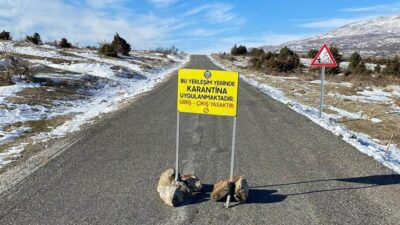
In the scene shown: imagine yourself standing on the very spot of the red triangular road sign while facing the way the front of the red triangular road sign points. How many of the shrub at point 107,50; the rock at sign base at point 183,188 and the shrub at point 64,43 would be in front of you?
1

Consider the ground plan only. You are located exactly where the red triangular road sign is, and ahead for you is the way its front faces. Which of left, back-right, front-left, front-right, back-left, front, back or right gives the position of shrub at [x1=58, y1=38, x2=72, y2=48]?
back-right

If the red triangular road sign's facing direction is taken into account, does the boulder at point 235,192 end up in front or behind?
in front

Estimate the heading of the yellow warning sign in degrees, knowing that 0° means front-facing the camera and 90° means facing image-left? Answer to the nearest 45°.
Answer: approximately 0°

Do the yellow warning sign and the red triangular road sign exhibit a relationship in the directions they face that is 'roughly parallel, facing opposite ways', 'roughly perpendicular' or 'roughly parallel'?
roughly parallel

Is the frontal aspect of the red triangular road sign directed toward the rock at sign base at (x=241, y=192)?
yes

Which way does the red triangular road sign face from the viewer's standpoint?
toward the camera

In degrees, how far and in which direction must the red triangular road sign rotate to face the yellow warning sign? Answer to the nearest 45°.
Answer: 0° — it already faces it

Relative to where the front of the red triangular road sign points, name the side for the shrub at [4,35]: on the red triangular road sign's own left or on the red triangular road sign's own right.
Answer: on the red triangular road sign's own right

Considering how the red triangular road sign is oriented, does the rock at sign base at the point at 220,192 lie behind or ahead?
ahead

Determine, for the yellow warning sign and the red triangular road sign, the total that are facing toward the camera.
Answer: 2

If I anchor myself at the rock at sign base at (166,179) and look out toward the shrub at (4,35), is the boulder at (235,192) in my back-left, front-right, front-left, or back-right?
back-right
